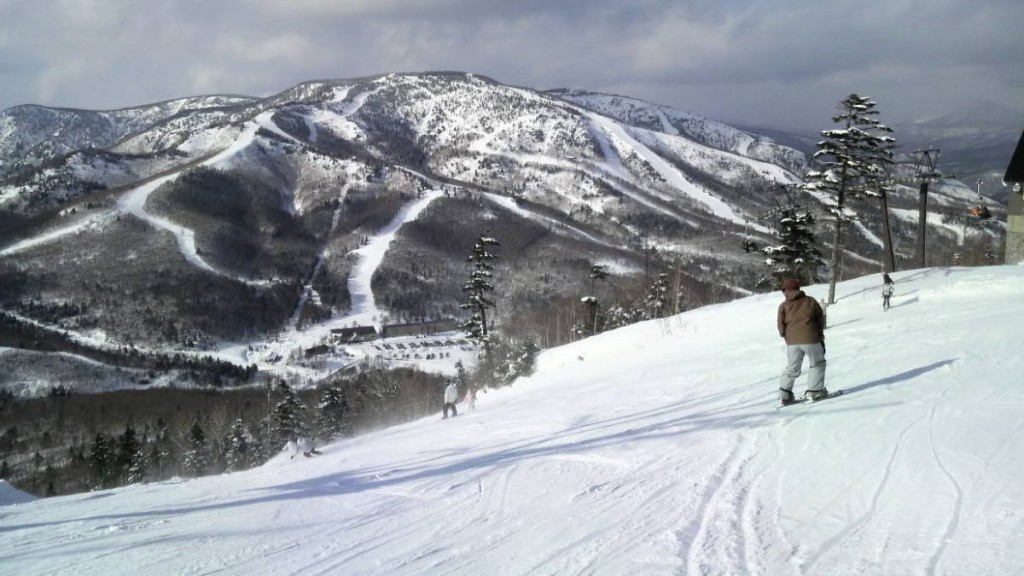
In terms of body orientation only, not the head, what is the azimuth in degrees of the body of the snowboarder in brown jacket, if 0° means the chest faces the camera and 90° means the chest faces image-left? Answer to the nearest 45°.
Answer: approximately 135°

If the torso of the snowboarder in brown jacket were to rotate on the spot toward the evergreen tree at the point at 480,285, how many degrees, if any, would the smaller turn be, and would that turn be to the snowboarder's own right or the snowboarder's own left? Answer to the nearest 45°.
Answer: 0° — they already face it

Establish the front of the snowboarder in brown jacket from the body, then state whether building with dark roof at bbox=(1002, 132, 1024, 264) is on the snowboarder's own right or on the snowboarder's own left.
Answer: on the snowboarder's own right

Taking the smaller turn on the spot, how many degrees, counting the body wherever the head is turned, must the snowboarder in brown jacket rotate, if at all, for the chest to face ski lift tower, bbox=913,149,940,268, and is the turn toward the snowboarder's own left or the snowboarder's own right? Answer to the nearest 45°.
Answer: approximately 45° to the snowboarder's own right

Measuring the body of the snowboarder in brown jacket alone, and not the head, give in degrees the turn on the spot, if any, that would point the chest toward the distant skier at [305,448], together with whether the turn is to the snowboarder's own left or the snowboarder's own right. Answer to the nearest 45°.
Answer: approximately 45° to the snowboarder's own left

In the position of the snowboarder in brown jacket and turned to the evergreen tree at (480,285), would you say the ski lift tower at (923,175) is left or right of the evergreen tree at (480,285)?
right
